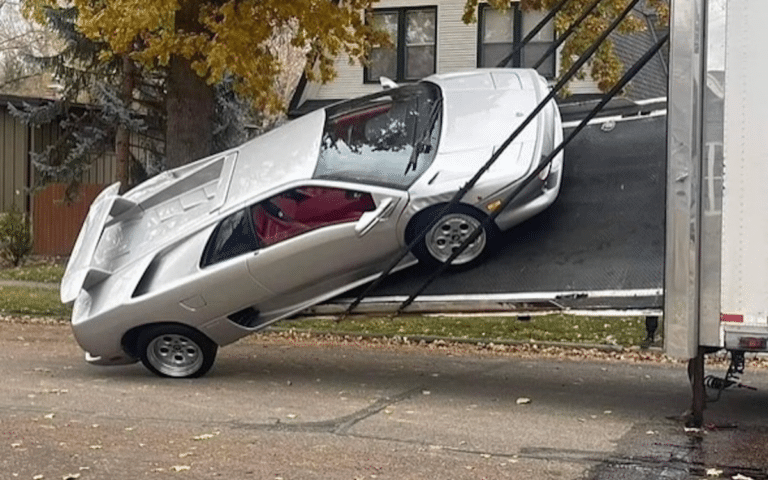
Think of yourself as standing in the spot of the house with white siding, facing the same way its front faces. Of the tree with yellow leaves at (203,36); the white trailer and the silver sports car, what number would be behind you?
0

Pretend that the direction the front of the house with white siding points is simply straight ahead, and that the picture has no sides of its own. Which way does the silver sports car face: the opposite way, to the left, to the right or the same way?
to the left

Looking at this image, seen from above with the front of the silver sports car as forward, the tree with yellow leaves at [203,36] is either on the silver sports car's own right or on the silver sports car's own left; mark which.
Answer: on the silver sports car's own left

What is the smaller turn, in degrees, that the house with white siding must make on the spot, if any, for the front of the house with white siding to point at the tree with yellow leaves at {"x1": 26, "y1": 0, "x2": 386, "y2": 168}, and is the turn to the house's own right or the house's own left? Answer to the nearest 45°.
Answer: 0° — it already faces it

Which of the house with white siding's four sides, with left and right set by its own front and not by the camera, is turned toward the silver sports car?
front

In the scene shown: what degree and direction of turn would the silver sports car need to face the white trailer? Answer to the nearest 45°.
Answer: approximately 45° to its right

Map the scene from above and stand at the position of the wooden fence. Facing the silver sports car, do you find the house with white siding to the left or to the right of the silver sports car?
left

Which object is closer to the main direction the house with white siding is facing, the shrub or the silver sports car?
the silver sports car

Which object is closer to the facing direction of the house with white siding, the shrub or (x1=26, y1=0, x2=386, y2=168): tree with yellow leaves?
the tree with yellow leaves

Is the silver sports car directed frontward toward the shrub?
no

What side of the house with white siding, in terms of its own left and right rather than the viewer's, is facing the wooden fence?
right

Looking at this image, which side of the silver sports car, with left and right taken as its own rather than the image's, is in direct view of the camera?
right

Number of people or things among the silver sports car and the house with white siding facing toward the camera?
1

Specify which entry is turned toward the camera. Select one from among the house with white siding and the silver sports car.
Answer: the house with white siding

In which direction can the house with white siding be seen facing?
toward the camera

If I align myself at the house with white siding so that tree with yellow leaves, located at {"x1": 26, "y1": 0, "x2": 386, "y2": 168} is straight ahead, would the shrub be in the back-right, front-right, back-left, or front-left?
front-right

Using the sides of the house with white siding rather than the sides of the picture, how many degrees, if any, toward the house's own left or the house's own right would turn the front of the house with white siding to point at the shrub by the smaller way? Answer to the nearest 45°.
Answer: approximately 90° to the house's own right
